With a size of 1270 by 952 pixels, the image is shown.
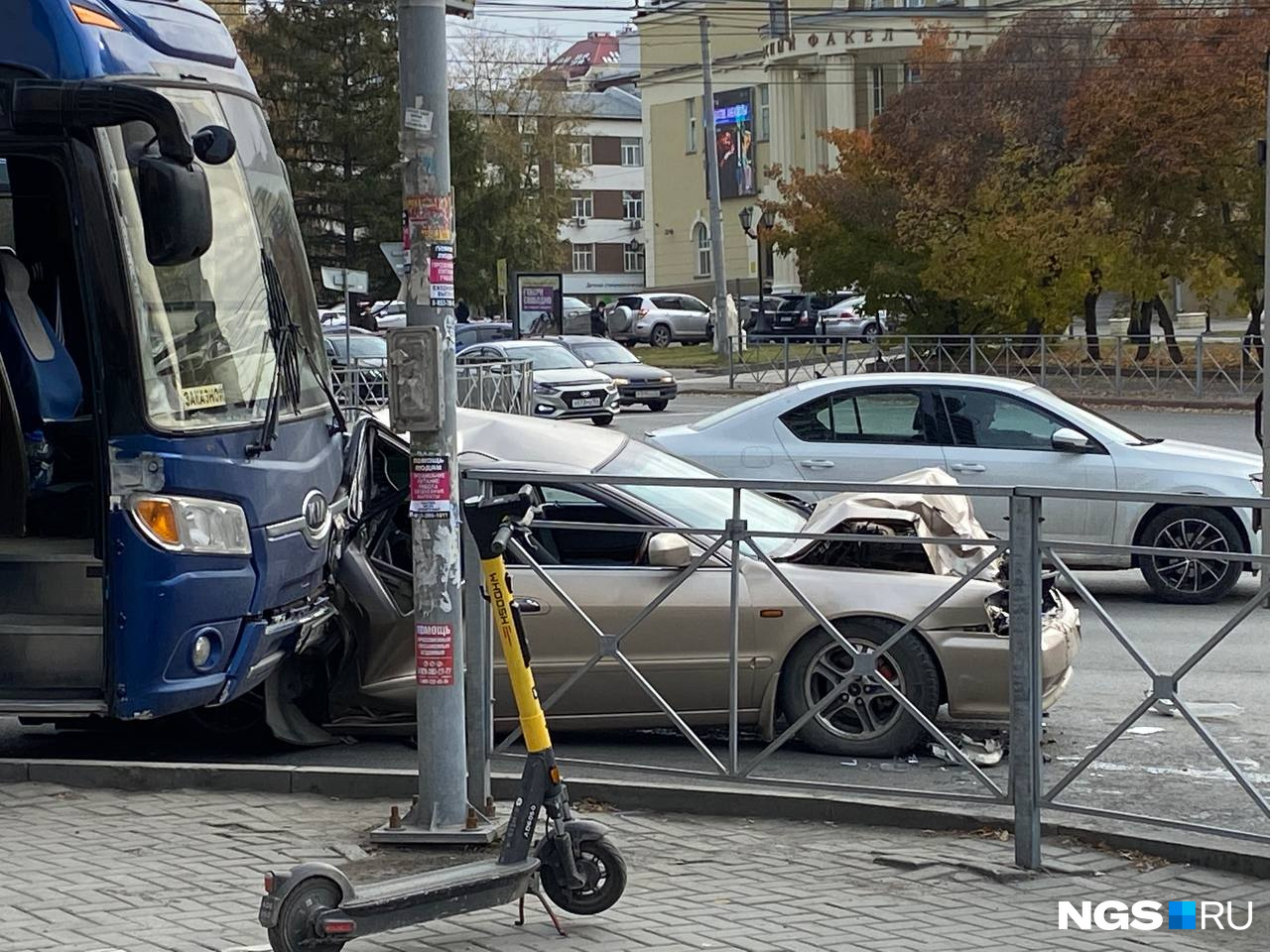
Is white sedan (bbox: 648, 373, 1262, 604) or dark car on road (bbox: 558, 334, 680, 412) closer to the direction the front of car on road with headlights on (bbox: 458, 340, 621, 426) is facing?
the white sedan

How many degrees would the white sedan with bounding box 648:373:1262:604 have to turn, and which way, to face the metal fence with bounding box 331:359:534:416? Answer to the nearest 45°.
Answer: approximately 135° to its left

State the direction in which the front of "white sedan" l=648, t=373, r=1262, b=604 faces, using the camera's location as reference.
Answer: facing to the right of the viewer

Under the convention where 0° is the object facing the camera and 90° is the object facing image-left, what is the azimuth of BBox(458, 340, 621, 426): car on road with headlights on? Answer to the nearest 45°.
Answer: approximately 315°

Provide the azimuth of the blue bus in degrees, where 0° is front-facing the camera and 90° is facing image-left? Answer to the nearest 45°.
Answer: approximately 315°

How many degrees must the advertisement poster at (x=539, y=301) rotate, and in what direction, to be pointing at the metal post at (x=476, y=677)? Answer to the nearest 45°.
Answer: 0° — it already faces it

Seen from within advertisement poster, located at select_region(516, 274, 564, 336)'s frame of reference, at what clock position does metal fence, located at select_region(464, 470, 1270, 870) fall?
The metal fence is roughly at 12 o'clock from the advertisement poster.

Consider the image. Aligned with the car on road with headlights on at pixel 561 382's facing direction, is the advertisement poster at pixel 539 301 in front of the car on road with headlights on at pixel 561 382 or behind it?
behind

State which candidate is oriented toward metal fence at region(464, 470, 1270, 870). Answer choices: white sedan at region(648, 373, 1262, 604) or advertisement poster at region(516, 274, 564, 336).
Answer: the advertisement poster

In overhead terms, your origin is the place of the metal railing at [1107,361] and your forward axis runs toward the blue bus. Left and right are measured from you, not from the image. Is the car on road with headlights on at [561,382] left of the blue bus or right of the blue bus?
right

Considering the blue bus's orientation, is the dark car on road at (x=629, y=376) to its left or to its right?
on its left

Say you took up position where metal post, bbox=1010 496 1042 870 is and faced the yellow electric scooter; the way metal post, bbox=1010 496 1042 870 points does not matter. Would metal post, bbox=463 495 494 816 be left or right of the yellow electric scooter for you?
right
